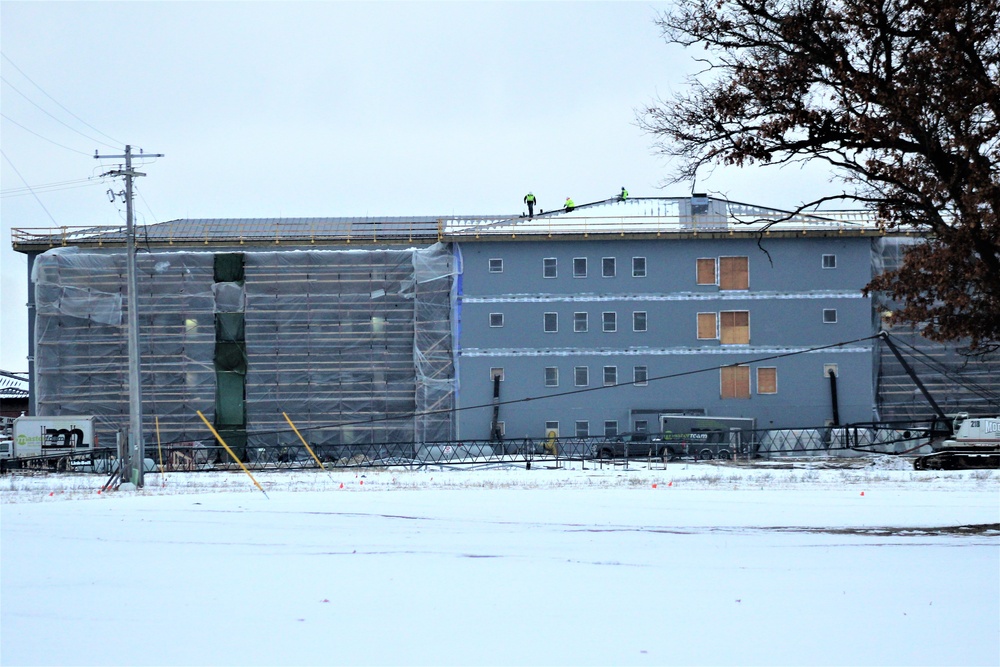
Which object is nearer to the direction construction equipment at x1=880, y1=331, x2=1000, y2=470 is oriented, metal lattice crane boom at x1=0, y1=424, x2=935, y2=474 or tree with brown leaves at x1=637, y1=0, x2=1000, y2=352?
the metal lattice crane boom

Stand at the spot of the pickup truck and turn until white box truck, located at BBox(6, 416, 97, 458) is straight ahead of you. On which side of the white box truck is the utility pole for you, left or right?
left

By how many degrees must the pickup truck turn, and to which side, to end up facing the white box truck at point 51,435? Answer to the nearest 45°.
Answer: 0° — it already faces it

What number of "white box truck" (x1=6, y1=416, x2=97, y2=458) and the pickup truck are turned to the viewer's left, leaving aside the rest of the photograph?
2

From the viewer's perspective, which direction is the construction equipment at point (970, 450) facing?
to the viewer's left

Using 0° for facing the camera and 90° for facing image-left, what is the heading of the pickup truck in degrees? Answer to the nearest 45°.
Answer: approximately 90°

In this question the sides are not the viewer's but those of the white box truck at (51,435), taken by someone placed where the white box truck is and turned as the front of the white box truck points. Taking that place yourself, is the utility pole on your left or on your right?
on your left

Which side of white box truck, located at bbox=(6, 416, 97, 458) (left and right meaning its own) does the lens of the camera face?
left

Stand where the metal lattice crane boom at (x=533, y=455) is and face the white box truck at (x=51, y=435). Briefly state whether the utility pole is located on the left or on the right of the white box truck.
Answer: left
